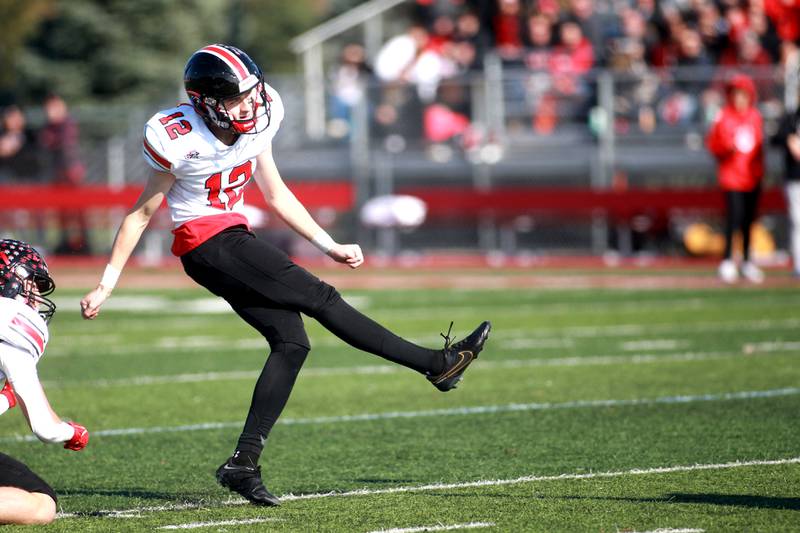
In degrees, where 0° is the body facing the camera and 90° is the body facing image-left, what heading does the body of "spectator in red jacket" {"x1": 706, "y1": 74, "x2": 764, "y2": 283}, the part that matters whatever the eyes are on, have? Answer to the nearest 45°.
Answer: approximately 0°

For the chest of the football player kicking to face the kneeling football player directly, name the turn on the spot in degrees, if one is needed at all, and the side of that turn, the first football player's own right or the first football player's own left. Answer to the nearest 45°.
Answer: approximately 90° to the first football player's own right

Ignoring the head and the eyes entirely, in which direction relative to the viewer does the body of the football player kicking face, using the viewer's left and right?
facing the viewer and to the right of the viewer

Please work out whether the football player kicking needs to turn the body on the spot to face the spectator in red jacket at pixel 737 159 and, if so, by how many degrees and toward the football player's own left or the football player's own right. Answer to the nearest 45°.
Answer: approximately 90° to the football player's own left

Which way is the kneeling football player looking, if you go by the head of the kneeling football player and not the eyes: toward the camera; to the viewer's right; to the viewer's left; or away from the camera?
to the viewer's right

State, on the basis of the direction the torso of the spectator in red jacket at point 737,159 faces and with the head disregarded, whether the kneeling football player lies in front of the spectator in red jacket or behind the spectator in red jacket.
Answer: in front

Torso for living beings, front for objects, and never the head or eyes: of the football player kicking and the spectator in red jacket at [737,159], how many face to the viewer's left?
0

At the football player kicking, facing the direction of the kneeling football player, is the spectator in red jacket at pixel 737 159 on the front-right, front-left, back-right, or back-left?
back-right

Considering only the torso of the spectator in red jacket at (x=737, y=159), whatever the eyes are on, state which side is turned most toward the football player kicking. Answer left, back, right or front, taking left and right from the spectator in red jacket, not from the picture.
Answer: front
